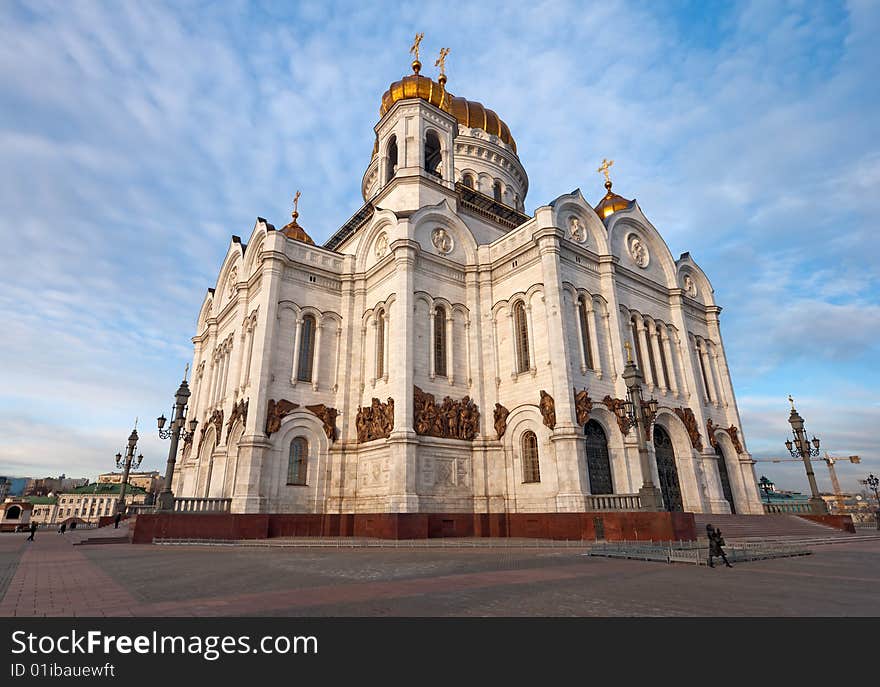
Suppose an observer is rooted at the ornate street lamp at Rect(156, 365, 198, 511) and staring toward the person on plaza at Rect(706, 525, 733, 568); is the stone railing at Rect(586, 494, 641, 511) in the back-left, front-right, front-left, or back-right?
front-left

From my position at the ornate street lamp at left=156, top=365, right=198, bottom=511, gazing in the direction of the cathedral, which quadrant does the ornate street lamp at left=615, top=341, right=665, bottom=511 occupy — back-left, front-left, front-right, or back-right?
front-right

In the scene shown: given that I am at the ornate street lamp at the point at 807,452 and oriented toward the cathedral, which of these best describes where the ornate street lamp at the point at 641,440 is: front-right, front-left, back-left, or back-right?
front-left
